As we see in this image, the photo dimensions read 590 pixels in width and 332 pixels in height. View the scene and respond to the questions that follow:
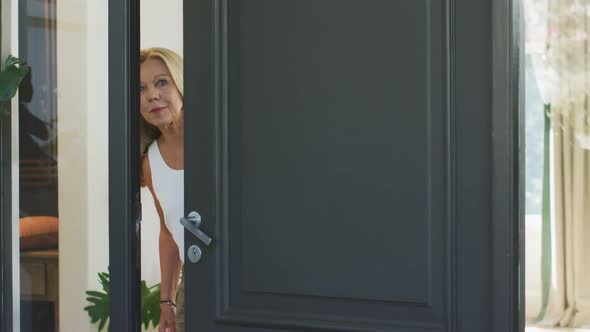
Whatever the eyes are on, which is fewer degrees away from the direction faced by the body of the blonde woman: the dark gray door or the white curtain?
the dark gray door

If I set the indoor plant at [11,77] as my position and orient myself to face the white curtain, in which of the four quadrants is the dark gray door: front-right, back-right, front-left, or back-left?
front-right

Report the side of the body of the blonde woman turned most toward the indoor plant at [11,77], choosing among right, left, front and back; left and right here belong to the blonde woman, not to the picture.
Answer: right

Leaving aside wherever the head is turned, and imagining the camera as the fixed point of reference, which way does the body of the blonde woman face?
toward the camera

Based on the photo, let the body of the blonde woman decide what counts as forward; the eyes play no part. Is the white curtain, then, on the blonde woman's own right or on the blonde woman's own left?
on the blonde woman's own left

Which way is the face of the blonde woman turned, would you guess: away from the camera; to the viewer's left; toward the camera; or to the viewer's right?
toward the camera
